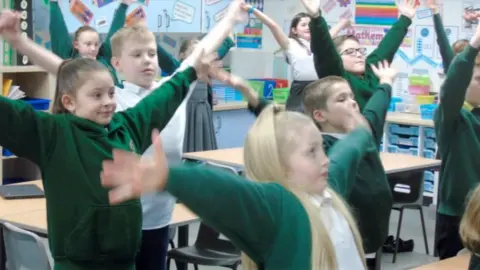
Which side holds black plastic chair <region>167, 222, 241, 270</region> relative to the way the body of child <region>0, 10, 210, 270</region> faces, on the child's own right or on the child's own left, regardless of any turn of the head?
on the child's own left

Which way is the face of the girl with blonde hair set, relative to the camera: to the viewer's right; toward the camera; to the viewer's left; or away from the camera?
to the viewer's right

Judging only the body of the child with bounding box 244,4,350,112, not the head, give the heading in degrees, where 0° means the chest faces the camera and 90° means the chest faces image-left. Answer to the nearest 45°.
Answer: approximately 315°

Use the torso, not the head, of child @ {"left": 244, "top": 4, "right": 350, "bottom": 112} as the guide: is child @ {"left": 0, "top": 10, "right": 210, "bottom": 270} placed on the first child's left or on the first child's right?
on the first child's right
